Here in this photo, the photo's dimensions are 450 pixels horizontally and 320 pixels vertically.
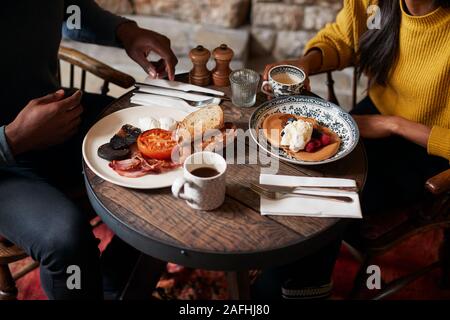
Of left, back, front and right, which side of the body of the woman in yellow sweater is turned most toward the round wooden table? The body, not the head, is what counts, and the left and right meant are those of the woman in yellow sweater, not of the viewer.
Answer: front

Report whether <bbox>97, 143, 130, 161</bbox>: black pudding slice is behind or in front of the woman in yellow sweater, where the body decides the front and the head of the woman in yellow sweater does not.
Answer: in front

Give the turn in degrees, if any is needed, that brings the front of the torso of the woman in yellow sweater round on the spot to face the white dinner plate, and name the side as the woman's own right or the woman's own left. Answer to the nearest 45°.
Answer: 0° — they already face it

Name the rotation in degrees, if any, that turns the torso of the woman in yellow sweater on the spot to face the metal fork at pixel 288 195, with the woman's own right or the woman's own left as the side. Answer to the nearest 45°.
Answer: approximately 45° to the woman's own left
